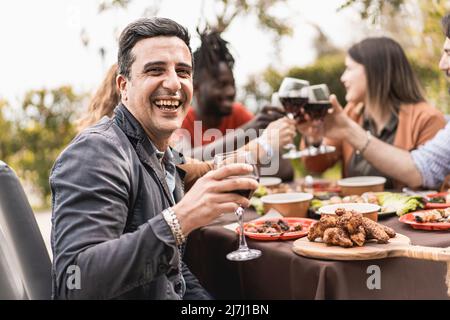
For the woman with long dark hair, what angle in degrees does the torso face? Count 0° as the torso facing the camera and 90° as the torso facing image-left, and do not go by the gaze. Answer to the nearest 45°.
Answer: approximately 45°

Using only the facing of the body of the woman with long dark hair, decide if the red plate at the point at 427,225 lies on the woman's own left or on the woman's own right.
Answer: on the woman's own left

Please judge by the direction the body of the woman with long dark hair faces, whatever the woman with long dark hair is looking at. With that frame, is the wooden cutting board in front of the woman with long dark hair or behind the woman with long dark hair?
in front

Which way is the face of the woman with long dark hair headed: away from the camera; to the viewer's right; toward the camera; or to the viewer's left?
to the viewer's left

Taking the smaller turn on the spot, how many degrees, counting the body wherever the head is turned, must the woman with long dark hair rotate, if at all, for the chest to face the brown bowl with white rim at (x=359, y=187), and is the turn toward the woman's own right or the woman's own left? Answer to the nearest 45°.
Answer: approximately 45° to the woman's own left

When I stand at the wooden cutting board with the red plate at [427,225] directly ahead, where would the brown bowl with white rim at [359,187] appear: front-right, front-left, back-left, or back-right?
front-left

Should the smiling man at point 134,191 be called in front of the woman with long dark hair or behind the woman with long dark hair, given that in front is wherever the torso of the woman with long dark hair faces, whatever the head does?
in front

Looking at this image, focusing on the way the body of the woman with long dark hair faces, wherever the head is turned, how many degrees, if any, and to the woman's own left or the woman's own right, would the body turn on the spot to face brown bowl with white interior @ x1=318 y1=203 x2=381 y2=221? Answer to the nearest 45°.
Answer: approximately 45° to the woman's own left

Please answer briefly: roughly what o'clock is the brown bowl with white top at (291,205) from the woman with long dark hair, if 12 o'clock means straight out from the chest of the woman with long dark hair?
The brown bowl with white top is roughly at 11 o'clock from the woman with long dark hair.
